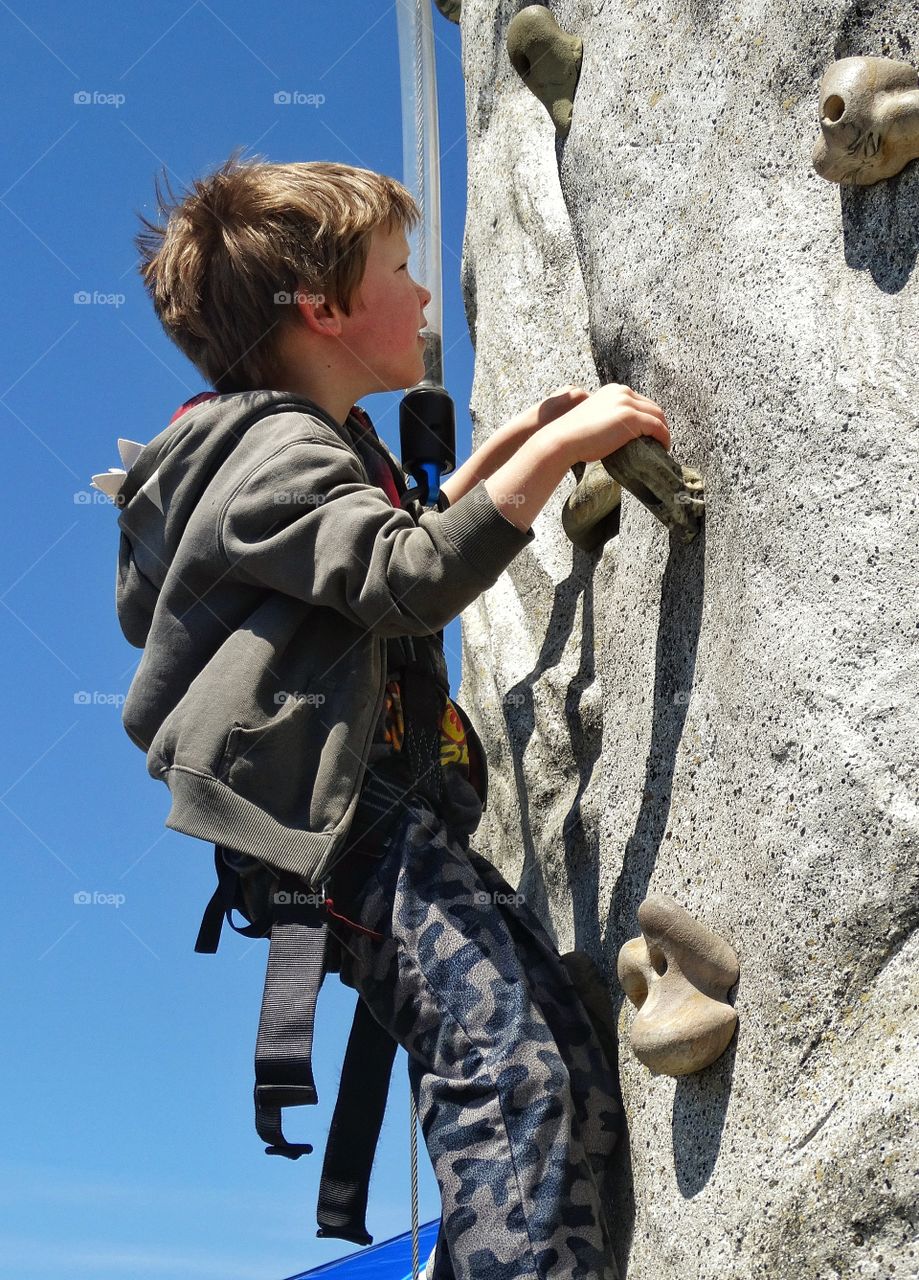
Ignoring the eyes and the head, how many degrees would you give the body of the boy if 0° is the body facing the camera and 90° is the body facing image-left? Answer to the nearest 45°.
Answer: approximately 270°

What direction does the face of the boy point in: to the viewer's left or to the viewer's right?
to the viewer's right
